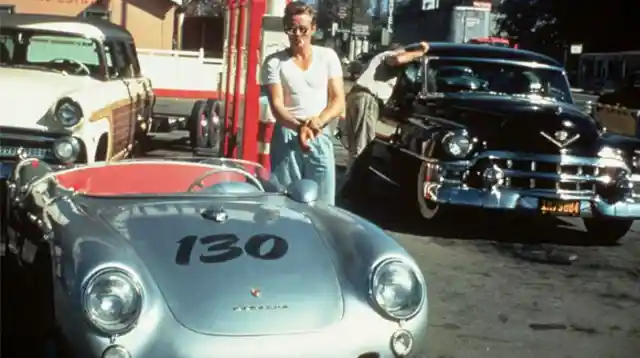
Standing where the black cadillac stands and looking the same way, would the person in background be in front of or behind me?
behind

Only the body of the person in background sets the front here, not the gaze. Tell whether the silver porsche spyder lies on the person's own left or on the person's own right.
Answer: on the person's own right

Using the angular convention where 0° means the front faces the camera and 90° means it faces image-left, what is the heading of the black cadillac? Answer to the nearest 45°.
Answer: approximately 315°

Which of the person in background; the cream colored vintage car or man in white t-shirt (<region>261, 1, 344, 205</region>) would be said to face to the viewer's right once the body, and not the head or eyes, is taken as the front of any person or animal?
the person in background

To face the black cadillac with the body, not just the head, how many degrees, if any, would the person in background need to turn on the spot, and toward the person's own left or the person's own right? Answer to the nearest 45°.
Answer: approximately 45° to the person's own right

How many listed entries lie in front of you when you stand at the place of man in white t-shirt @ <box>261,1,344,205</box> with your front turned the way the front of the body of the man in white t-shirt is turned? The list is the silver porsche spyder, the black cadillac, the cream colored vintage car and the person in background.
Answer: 1

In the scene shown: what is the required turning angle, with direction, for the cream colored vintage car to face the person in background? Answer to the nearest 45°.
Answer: approximately 135° to its left

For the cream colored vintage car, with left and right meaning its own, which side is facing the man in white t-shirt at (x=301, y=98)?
left

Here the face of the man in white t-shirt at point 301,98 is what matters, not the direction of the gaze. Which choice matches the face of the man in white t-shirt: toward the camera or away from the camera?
toward the camera

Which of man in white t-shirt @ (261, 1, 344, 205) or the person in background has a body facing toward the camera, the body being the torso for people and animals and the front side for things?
the man in white t-shirt

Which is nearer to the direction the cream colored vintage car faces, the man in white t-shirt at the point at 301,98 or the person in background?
the man in white t-shirt

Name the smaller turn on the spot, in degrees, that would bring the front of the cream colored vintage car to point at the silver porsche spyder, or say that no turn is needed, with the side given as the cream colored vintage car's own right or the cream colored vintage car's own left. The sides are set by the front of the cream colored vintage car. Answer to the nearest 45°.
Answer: approximately 45° to the cream colored vintage car's own left

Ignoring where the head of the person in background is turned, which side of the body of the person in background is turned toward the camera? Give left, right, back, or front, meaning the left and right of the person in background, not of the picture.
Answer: right

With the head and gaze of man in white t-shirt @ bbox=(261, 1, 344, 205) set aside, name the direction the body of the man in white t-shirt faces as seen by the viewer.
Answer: toward the camera

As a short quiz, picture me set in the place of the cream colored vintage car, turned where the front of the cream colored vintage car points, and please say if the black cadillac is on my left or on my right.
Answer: on my left
